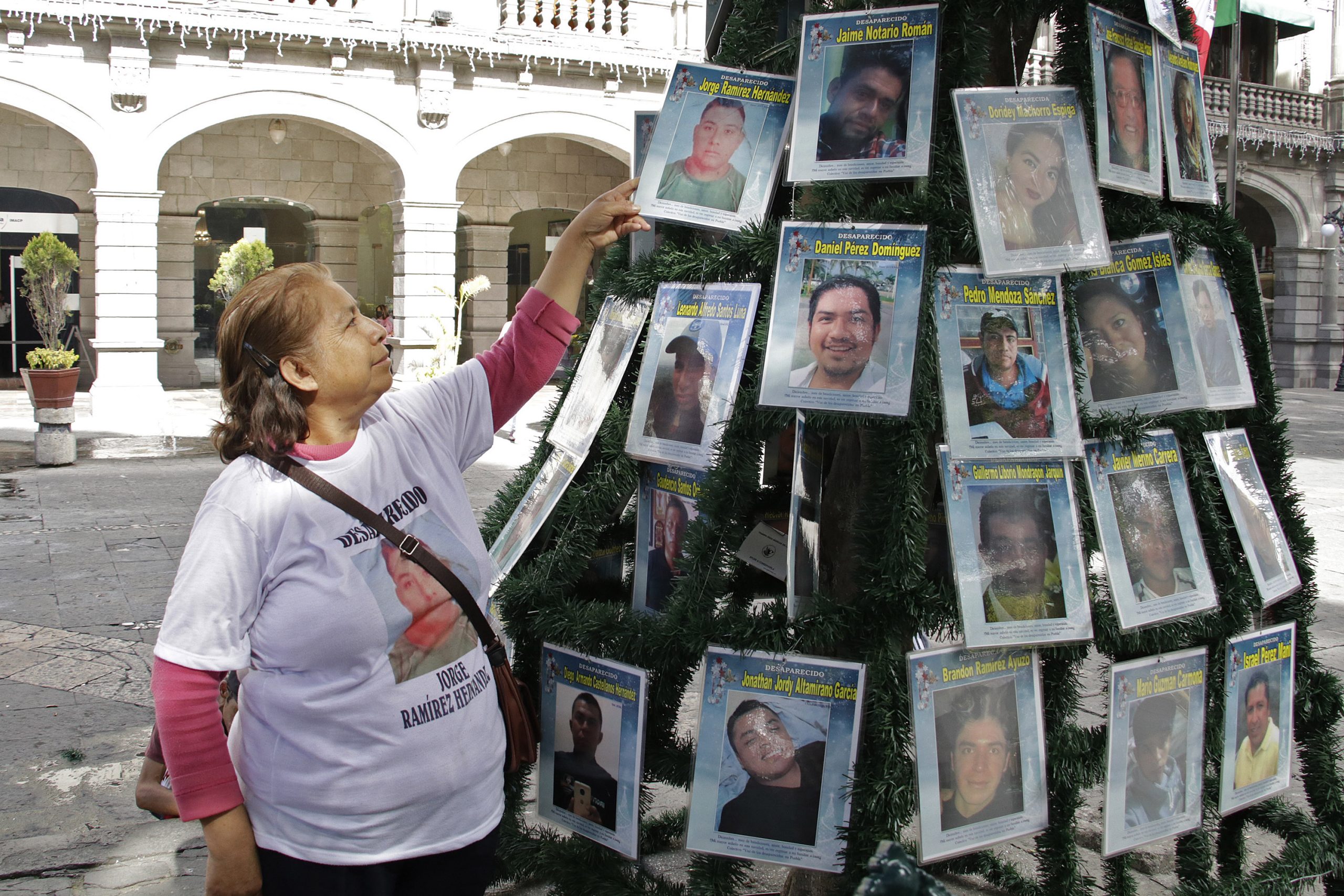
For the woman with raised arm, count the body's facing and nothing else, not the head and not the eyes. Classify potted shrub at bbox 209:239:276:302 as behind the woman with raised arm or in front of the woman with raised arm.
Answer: behind

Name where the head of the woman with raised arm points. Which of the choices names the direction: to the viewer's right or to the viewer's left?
to the viewer's right

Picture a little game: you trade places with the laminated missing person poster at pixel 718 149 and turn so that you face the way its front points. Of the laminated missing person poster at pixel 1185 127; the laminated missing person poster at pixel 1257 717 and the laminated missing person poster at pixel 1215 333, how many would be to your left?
3

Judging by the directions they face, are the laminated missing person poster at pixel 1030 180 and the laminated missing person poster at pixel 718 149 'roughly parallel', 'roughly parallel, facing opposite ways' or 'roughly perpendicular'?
roughly parallel

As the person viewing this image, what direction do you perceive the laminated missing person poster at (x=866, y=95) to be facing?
facing the viewer

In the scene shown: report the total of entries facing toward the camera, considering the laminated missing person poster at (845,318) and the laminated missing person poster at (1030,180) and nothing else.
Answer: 2

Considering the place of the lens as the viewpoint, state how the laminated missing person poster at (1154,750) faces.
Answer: facing the viewer and to the right of the viewer

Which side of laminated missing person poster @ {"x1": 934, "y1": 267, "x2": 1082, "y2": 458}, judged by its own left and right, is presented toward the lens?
front

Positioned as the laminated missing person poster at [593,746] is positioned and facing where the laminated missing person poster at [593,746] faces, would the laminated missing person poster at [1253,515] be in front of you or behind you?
behind

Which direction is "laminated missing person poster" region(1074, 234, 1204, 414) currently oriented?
toward the camera

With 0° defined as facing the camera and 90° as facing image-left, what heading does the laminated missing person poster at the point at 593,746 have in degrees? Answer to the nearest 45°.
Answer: approximately 45°
